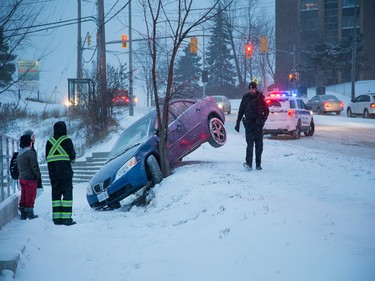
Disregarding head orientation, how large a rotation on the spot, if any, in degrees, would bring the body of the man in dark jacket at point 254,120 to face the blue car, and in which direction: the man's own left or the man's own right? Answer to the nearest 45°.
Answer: approximately 90° to the man's own right

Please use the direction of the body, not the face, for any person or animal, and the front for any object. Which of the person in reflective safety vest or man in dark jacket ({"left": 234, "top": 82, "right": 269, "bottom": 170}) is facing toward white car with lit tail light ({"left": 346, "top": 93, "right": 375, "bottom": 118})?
the person in reflective safety vest

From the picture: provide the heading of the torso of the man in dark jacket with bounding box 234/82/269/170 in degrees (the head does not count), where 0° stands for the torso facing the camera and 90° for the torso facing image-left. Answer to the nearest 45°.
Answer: approximately 0°

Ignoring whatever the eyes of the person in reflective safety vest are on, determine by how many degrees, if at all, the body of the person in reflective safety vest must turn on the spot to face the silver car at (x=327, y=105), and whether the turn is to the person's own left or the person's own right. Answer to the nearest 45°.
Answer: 0° — they already face it

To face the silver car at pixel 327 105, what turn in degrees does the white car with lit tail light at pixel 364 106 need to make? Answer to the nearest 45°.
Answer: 0° — it already faces it

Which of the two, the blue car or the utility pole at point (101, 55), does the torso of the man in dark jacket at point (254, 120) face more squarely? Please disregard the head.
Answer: the blue car

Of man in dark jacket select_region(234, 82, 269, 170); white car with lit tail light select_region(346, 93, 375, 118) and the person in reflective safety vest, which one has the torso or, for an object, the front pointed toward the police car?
the person in reflective safety vest

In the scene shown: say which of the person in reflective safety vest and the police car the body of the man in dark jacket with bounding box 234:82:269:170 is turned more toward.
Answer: the person in reflective safety vest
